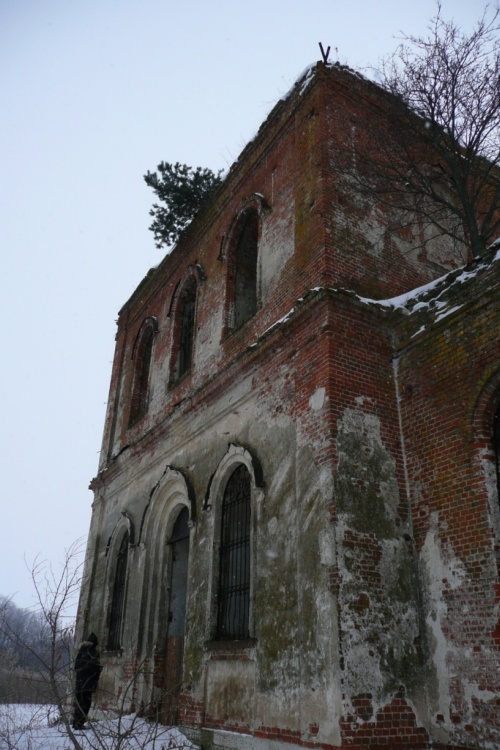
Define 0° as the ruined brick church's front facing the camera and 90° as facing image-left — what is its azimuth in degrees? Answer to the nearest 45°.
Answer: approximately 45°

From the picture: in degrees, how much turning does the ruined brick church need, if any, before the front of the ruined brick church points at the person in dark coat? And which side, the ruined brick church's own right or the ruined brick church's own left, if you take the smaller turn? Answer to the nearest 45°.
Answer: approximately 90° to the ruined brick church's own right
